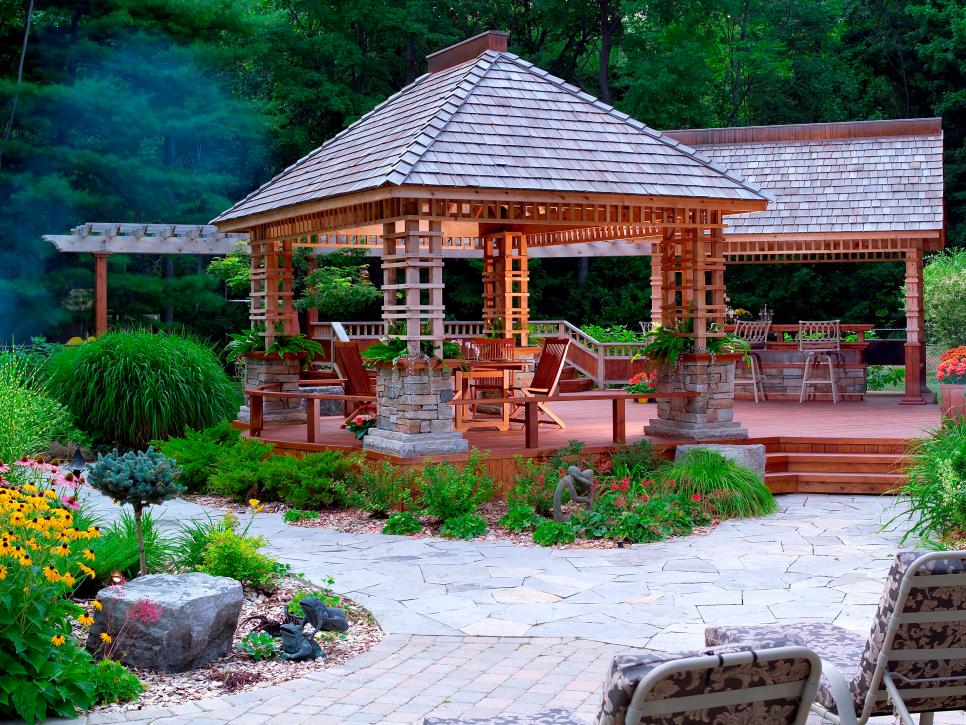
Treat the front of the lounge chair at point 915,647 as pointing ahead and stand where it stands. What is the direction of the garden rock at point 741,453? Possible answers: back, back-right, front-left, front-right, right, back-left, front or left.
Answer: front-right

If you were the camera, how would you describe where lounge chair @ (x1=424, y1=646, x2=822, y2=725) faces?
facing away from the viewer and to the left of the viewer

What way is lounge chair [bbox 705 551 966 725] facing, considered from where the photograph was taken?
facing away from the viewer and to the left of the viewer

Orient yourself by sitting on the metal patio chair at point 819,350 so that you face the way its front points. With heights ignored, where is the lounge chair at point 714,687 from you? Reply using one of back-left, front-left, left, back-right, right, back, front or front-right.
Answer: back

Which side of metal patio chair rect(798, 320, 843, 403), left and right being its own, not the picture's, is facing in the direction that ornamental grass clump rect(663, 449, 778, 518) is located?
back

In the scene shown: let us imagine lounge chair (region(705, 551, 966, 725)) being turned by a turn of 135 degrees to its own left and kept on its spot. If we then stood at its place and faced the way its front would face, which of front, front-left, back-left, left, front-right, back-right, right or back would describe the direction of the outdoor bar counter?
back

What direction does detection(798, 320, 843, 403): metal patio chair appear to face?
away from the camera

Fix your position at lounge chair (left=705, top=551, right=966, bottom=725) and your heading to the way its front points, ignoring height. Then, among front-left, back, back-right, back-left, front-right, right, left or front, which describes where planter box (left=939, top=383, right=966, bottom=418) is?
front-right

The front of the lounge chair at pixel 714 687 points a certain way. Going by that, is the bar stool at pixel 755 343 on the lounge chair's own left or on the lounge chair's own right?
on the lounge chair's own right

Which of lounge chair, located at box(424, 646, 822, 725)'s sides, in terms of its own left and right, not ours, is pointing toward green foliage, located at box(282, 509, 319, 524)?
front

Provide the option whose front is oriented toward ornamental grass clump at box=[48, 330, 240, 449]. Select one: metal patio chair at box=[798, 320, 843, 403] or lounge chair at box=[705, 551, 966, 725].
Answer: the lounge chair

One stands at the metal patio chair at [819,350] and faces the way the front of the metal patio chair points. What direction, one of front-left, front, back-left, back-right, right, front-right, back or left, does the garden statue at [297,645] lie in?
back

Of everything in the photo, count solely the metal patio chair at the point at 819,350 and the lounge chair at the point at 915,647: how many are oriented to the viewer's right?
0
